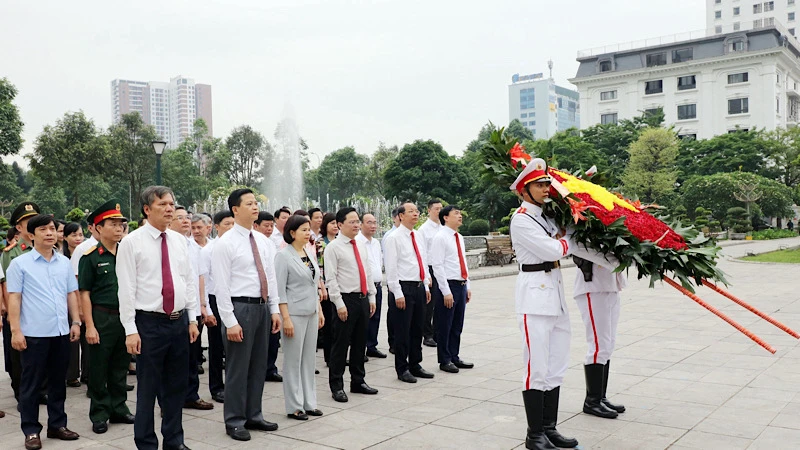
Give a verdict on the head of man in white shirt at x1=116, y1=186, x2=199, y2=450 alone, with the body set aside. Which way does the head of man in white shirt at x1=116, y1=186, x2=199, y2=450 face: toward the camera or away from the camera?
toward the camera

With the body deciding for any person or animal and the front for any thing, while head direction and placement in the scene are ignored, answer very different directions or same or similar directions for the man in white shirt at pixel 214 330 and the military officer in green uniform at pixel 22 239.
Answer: same or similar directions

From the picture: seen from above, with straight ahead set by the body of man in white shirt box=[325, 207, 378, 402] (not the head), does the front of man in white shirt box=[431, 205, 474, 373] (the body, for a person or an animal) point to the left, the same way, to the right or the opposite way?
the same way

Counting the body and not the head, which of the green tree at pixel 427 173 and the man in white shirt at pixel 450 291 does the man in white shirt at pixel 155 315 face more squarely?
the man in white shirt

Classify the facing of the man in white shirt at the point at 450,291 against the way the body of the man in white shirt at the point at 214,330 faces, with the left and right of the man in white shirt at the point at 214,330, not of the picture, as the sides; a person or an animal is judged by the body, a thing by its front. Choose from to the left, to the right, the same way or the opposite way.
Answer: the same way

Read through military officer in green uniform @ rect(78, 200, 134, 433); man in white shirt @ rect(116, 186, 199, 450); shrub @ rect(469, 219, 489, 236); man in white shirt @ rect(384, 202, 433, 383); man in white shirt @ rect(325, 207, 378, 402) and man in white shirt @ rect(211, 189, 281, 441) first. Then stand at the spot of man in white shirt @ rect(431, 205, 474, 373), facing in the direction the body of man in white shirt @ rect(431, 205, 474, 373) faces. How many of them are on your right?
5

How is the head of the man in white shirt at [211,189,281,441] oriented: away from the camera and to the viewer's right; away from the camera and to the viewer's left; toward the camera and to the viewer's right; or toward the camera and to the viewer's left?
toward the camera and to the viewer's right

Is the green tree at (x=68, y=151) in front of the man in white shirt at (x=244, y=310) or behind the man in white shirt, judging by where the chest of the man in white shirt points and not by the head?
behind

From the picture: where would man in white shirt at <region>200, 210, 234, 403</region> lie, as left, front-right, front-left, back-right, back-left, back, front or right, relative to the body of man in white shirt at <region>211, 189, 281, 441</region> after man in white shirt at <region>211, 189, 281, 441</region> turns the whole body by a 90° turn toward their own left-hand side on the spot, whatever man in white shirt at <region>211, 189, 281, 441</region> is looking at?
front-left

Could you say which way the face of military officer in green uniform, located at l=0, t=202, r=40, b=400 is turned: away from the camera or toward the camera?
toward the camera

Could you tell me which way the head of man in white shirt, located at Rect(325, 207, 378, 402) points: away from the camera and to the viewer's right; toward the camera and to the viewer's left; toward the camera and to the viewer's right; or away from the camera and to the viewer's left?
toward the camera and to the viewer's right

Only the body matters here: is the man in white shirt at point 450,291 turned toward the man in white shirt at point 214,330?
no

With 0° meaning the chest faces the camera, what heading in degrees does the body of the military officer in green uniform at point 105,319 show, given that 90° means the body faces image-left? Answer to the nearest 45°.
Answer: approximately 315°

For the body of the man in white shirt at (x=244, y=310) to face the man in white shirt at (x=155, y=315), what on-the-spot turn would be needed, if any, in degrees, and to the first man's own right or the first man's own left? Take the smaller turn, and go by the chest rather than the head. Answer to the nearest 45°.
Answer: approximately 90° to the first man's own right

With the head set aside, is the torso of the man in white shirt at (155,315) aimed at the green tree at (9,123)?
no

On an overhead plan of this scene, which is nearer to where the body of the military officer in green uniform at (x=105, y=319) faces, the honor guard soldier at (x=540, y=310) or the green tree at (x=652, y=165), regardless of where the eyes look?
the honor guard soldier

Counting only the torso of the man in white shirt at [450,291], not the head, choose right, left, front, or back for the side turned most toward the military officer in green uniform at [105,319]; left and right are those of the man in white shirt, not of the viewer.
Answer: right

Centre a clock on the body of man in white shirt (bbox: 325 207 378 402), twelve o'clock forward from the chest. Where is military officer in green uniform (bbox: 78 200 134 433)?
The military officer in green uniform is roughly at 4 o'clock from the man in white shirt.

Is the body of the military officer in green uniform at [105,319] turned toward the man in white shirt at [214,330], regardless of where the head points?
no

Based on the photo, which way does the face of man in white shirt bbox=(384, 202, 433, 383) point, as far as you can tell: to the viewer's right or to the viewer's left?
to the viewer's right

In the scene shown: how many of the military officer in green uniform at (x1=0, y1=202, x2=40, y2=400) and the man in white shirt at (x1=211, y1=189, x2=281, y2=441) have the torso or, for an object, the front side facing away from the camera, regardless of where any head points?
0

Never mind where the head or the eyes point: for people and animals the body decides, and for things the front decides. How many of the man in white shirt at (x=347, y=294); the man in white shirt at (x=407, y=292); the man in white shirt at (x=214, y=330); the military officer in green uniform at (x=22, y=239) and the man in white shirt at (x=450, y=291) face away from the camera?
0
